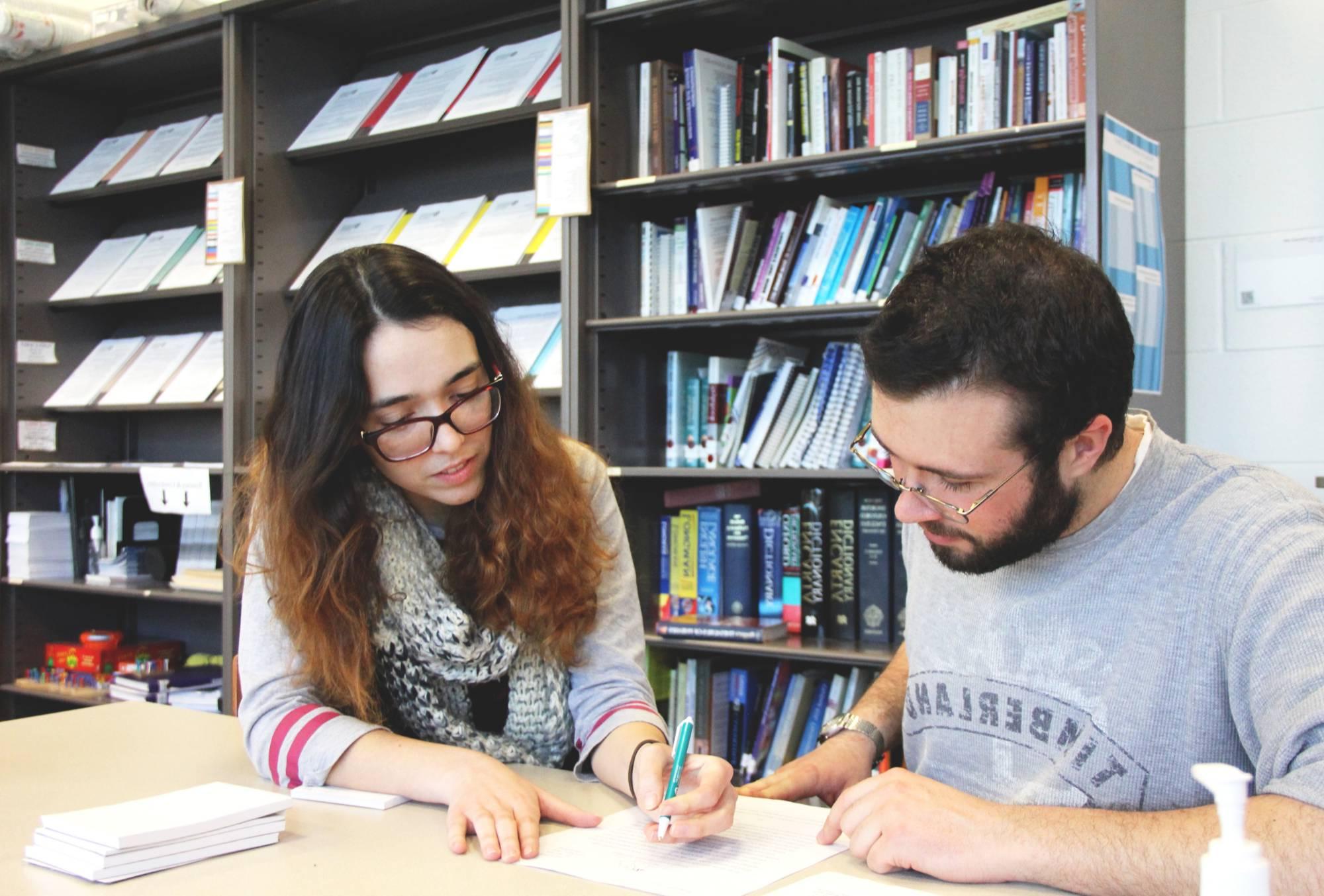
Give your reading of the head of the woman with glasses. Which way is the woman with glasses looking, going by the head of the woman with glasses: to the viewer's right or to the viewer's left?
to the viewer's right

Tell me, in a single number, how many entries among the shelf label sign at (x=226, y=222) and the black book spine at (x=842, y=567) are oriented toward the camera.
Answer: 2

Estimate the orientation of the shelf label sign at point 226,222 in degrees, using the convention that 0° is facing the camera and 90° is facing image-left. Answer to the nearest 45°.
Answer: approximately 0°
